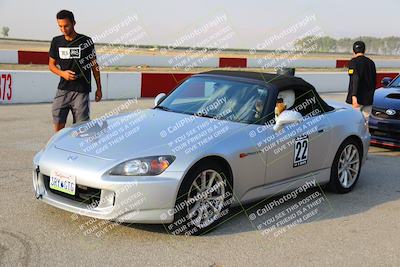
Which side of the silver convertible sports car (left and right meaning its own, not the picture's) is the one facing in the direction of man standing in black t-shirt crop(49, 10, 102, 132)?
right

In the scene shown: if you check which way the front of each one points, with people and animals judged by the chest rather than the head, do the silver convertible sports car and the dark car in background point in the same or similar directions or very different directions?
same or similar directions

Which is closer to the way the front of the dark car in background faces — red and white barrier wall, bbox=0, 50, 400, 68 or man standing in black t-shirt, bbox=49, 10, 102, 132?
the man standing in black t-shirt

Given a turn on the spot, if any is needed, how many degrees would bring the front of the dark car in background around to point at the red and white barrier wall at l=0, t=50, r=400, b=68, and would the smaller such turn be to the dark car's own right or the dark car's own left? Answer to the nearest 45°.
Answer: approximately 90° to the dark car's own right

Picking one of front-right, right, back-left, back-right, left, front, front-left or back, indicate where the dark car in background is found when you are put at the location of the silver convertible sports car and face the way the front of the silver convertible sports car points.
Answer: back

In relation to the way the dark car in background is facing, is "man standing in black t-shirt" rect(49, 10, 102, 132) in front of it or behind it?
in front

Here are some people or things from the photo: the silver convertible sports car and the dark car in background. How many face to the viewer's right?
0

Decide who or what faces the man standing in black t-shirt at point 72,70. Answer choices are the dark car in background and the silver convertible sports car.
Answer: the dark car in background

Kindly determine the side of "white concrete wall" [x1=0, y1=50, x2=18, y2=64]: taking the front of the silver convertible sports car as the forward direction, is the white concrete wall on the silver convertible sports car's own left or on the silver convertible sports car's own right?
on the silver convertible sports car's own right

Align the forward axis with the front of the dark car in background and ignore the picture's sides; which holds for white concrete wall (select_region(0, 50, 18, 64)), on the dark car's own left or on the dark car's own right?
on the dark car's own right

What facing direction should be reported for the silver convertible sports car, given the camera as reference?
facing the viewer and to the left of the viewer

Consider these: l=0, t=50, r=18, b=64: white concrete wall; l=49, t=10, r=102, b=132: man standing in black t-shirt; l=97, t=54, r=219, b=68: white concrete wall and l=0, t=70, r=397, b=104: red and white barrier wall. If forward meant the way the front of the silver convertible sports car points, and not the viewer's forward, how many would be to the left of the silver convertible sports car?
0

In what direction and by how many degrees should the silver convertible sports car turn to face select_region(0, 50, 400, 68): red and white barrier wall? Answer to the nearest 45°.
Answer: approximately 135° to its right

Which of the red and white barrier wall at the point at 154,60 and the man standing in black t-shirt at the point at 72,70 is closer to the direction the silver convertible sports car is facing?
the man standing in black t-shirt

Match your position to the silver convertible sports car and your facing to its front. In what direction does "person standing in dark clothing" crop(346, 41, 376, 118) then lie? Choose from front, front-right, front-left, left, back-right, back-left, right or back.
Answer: back
